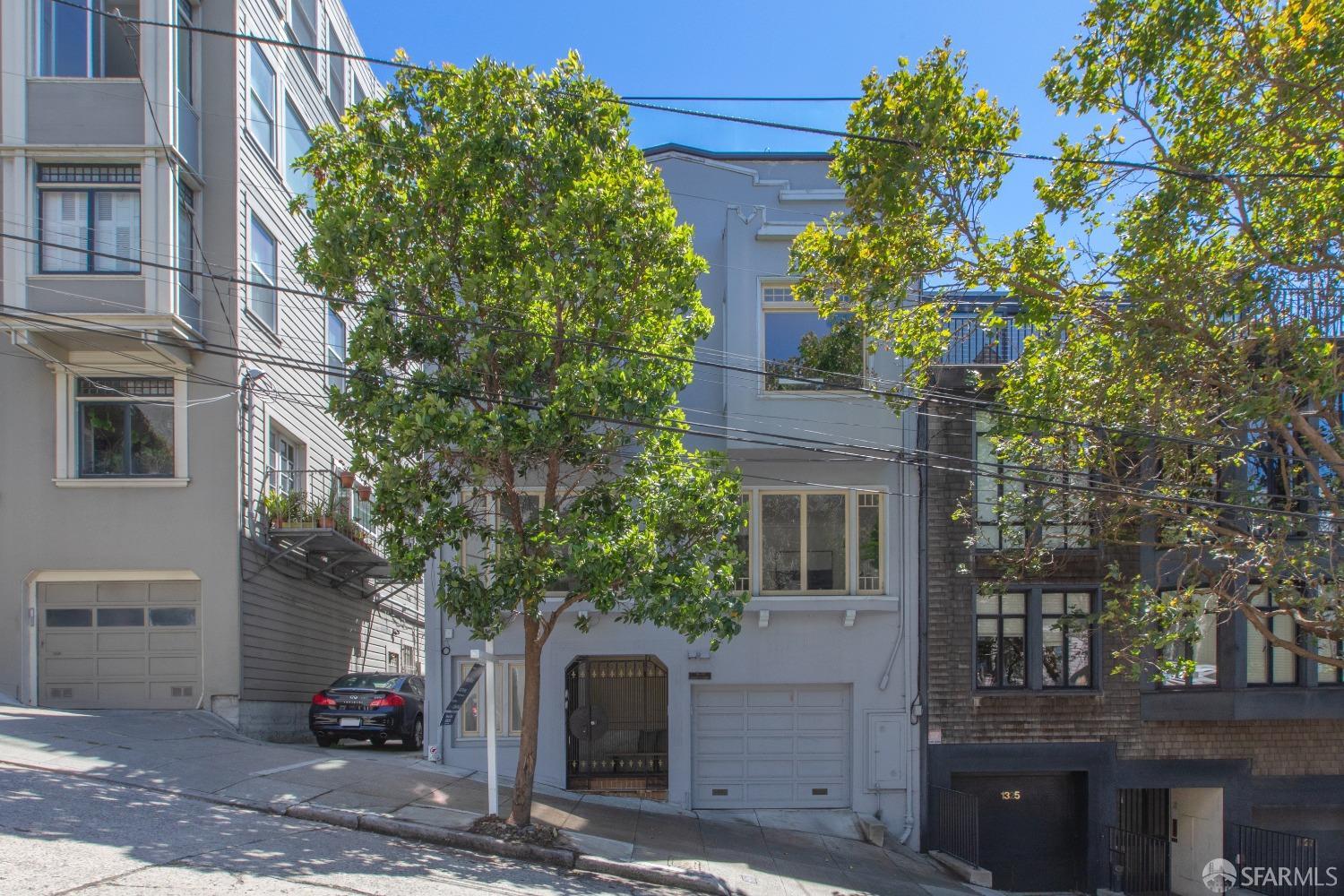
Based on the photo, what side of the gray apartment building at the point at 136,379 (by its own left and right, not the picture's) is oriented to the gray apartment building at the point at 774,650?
left

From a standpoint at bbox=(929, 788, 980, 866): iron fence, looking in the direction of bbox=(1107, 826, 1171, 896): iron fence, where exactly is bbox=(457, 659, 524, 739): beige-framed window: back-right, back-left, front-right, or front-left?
back-left

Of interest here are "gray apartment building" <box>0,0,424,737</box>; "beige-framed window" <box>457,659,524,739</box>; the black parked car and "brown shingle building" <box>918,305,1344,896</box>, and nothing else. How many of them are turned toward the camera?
3

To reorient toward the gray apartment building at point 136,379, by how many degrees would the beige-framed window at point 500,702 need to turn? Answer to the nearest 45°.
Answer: approximately 90° to its right

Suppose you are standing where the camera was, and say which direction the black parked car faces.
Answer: facing away from the viewer and to the right of the viewer

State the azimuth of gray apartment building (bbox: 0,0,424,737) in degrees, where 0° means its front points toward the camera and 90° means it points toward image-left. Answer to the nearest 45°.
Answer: approximately 0°

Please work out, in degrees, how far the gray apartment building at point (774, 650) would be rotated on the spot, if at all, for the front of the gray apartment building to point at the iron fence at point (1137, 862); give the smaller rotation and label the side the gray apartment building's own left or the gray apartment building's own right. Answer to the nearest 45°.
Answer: approximately 90° to the gray apartment building's own left

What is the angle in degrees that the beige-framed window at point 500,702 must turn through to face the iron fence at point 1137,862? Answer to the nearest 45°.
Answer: approximately 90° to its left

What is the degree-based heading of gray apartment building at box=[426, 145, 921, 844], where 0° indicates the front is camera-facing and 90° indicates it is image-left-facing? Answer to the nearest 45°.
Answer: approximately 0°

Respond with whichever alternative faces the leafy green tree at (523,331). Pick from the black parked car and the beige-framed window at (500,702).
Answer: the beige-framed window
